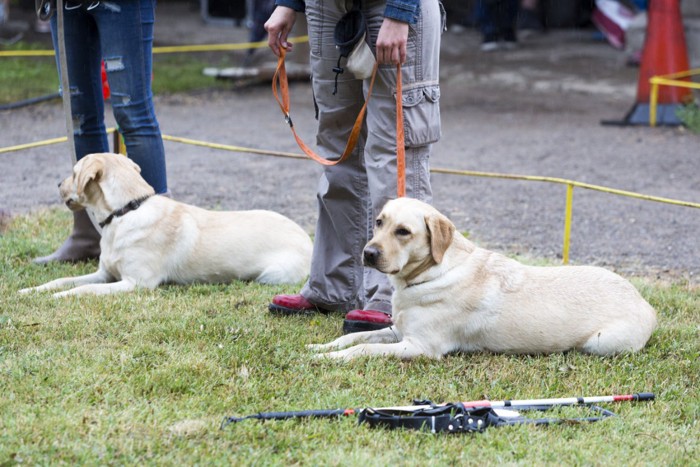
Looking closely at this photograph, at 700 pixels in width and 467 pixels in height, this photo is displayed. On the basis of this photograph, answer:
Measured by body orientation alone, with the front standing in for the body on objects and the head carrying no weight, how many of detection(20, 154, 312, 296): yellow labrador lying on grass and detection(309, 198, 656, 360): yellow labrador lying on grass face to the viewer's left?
2

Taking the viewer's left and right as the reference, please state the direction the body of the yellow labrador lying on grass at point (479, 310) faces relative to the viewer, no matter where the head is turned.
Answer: facing to the left of the viewer

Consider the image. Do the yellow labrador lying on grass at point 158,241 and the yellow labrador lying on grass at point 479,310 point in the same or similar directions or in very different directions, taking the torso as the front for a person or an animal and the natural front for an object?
same or similar directions

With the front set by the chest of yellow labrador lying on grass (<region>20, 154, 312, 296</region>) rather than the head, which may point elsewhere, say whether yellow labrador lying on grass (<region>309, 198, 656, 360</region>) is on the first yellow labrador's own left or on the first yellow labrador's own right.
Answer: on the first yellow labrador's own left

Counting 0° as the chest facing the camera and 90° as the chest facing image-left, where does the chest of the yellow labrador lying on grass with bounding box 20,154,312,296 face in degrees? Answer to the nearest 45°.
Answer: approximately 90°

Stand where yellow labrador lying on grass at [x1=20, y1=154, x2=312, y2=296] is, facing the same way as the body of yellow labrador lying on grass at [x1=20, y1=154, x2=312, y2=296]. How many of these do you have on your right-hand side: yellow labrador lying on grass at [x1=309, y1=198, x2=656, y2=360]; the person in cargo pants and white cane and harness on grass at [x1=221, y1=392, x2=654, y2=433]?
0

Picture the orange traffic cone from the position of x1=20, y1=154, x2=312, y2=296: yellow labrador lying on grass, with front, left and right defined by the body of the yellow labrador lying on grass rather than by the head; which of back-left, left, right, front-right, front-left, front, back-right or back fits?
back-right

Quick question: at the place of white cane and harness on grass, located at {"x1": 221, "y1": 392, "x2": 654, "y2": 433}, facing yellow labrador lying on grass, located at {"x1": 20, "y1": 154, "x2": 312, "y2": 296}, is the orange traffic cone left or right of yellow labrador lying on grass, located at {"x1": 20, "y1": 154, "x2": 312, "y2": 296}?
right

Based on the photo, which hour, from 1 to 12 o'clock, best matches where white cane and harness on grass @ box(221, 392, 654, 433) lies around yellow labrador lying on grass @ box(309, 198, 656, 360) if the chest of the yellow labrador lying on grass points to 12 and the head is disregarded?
The white cane and harness on grass is roughly at 9 o'clock from the yellow labrador lying on grass.
